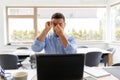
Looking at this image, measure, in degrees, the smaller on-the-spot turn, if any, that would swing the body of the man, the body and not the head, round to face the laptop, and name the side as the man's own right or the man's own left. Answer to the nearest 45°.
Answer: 0° — they already face it

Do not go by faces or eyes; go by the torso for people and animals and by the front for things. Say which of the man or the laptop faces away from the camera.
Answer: the laptop

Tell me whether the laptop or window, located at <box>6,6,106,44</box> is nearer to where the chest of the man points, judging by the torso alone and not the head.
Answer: the laptop

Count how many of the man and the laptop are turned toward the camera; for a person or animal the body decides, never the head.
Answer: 1

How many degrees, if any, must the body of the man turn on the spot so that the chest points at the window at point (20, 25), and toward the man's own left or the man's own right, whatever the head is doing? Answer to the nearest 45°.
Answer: approximately 180°

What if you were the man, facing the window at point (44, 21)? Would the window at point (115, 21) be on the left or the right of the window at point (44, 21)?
right

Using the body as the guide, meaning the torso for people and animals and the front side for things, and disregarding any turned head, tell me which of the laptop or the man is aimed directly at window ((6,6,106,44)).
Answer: the laptop

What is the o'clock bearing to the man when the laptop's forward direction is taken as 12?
The man is roughly at 12 o'clock from the laptop.

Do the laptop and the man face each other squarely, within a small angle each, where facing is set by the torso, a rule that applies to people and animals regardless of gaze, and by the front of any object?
yes

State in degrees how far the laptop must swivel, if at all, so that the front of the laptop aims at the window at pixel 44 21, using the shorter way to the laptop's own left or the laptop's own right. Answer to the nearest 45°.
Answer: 0° — it already faces it

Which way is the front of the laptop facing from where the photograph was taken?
facing away from the viewer

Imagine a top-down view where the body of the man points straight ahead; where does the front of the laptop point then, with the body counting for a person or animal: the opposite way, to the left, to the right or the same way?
the opposite way

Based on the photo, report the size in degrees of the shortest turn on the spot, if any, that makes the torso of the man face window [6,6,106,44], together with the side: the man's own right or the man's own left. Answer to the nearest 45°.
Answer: approximately 180°
